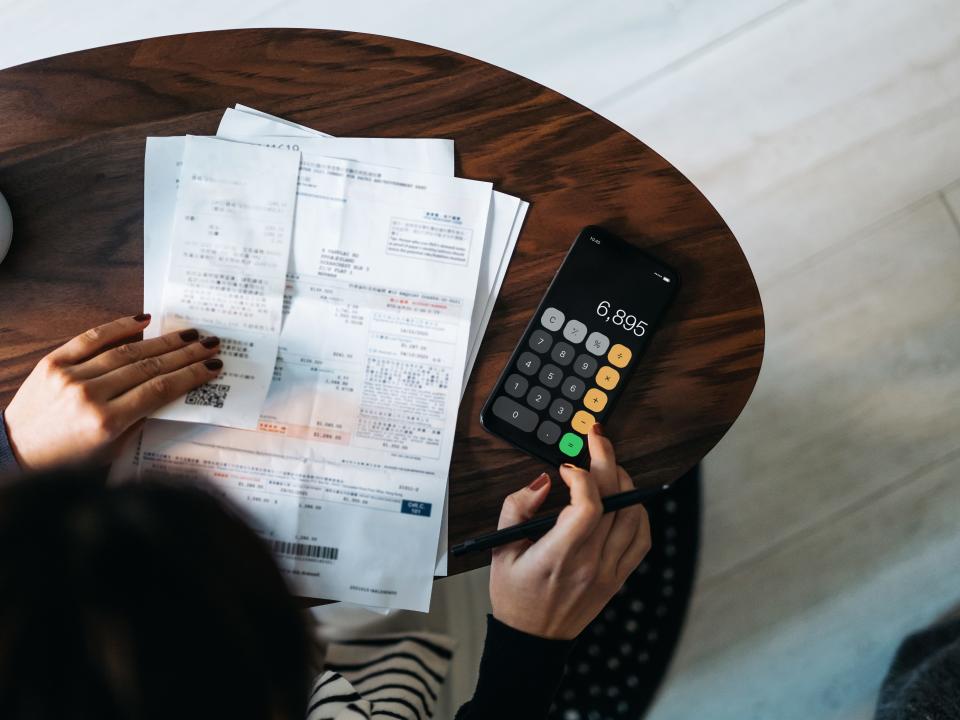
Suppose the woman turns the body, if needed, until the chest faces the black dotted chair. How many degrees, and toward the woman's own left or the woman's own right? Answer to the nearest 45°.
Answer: approximately 45° to the woman's own right

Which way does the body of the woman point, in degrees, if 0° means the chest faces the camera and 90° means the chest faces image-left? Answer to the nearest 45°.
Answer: approximately 180°
